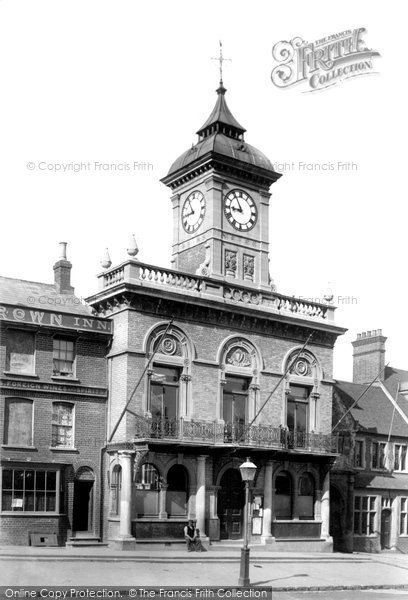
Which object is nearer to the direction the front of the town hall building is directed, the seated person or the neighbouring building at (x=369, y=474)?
the seated person

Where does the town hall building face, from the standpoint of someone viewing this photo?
facing the viewer and to the right of the viewer

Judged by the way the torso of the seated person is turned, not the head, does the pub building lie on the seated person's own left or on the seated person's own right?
on the seated person's own right

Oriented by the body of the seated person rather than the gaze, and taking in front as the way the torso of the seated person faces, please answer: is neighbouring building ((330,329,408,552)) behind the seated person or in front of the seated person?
behind

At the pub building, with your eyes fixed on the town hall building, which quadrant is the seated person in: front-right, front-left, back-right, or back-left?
front-right

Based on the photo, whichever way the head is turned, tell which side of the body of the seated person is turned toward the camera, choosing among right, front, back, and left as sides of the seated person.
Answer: front

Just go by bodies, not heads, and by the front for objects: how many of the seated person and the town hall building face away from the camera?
0
